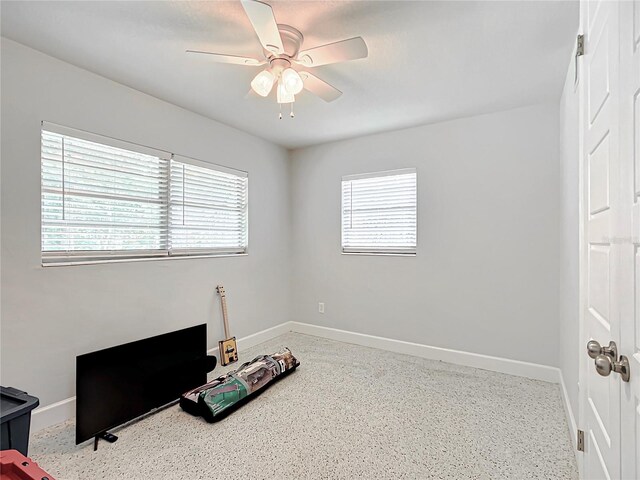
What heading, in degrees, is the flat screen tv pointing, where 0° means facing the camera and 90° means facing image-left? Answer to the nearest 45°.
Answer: approximately 315°

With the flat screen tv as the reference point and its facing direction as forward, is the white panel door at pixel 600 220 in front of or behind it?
in front

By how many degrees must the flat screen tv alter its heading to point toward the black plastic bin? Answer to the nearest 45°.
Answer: approximately 90° to its right

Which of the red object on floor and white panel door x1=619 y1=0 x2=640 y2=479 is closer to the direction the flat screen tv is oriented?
the white panel door

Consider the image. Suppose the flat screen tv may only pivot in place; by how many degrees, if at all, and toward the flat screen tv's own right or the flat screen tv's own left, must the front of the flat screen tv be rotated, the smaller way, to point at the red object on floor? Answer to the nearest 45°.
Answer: approximately 45° to the flat screen tv's own right

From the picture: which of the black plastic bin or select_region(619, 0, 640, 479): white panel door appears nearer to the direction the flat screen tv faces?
the white panel door

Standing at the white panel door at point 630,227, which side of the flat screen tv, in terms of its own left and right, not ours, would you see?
front
